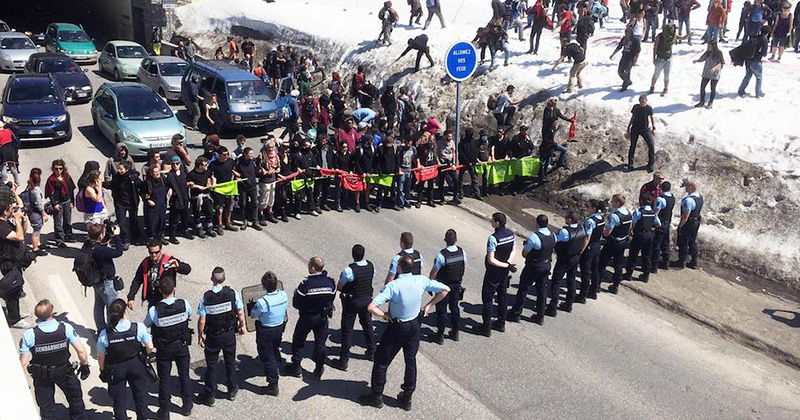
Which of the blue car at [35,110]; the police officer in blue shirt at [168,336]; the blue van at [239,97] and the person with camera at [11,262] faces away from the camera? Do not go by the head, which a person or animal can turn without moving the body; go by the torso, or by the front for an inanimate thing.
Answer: the police officer in blue shirt

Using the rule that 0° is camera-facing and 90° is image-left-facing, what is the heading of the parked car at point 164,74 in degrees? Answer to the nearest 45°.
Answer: approximately 315°

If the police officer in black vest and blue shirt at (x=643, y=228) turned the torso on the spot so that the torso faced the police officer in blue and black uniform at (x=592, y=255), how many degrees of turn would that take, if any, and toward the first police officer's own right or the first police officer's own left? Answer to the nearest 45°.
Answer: approximately 90° to the first police officer's own left

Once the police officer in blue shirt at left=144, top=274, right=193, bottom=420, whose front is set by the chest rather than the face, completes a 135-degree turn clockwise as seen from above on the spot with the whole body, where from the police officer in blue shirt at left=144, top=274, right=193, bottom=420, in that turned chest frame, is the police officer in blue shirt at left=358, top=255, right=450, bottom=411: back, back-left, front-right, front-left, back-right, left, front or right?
front-left

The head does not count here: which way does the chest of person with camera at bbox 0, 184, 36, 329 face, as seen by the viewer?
to the viewer's right

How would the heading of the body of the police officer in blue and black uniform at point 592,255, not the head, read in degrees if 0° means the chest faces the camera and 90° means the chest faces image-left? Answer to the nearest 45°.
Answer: approximately 135°

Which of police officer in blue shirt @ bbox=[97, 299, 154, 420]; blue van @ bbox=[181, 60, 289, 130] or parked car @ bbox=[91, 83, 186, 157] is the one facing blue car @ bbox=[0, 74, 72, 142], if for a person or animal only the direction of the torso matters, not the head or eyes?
the police officer in blue shirt

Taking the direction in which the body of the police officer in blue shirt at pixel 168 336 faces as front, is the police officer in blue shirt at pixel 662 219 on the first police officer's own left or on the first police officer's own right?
on the first police officer's own right

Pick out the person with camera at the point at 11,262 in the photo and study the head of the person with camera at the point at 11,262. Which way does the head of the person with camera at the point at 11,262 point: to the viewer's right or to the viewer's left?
to the viewer's right

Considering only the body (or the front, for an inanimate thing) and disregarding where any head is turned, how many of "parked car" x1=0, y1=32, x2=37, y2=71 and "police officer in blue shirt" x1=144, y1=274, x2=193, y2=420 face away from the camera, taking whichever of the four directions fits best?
1

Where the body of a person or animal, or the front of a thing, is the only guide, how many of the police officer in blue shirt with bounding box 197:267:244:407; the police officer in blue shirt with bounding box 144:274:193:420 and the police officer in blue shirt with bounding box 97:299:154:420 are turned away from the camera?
3

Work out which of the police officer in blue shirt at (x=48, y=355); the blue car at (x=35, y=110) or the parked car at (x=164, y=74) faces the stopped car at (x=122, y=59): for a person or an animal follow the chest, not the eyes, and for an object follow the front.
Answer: the police officer in blue shirt

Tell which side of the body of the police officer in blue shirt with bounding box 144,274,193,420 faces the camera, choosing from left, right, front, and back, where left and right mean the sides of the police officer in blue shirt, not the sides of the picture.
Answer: back

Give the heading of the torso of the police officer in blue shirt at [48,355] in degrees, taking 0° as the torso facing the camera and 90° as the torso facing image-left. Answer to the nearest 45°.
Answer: approximately 180°

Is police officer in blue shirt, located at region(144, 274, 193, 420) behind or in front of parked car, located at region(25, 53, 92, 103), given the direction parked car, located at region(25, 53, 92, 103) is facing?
in front

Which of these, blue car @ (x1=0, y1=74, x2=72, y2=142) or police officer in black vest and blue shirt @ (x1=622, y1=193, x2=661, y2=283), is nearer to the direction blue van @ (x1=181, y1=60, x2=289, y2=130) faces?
the police officer in black vest and blue shirt
